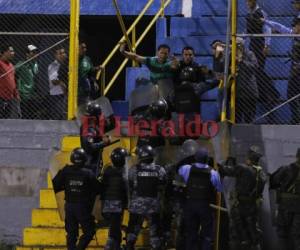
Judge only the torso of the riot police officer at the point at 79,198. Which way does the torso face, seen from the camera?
away from the camera

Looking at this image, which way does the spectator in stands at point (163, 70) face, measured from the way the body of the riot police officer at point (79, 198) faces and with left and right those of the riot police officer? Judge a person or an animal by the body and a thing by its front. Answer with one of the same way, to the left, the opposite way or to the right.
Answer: the opposite way

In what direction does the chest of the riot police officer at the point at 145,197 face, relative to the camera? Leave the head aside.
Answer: away from the camera

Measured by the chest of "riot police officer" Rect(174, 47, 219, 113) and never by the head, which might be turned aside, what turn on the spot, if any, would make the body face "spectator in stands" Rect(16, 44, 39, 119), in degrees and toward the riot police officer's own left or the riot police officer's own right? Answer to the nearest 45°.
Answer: approximately 90° to the riot police officer's own right

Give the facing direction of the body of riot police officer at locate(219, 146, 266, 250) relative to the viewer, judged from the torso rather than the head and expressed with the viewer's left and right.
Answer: facing away from the viewer and to the left of the viewer
